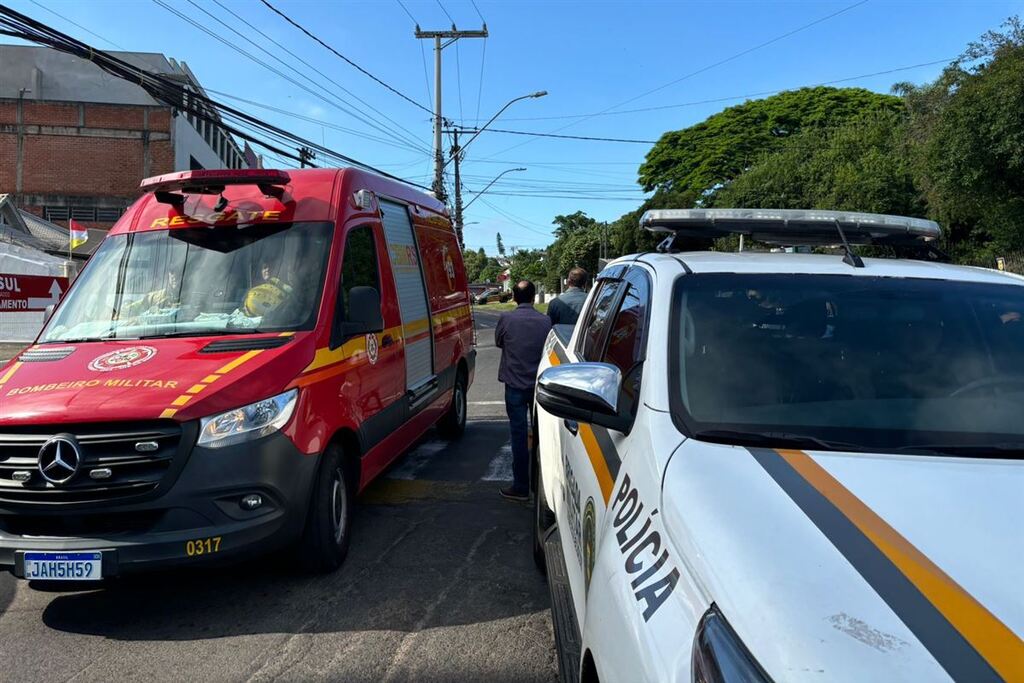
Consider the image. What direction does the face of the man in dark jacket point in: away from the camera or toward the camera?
away from the camera

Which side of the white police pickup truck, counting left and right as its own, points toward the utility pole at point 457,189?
back

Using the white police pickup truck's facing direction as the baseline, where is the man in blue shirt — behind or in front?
behind

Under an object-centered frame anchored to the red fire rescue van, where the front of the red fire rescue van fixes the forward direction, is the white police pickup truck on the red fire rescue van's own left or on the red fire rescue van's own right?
on the red fire rescue van's own left

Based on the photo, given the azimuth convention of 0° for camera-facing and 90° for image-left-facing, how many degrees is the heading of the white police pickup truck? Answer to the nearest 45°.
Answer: approximately 315°

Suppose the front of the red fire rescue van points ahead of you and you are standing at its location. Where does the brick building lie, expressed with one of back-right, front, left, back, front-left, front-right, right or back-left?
back-right

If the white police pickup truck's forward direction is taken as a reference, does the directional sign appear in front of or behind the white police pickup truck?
behind

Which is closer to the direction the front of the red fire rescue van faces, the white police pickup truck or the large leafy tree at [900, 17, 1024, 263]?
the white police pickup truck

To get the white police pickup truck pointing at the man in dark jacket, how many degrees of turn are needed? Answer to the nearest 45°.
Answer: approximately 180°

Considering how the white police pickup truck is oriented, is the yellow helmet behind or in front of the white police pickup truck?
behind

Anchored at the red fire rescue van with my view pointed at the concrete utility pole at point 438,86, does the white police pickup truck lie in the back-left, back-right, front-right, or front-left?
back-right

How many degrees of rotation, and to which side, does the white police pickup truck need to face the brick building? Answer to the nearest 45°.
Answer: approximately 180°

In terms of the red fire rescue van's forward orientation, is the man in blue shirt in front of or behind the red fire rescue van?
behind
